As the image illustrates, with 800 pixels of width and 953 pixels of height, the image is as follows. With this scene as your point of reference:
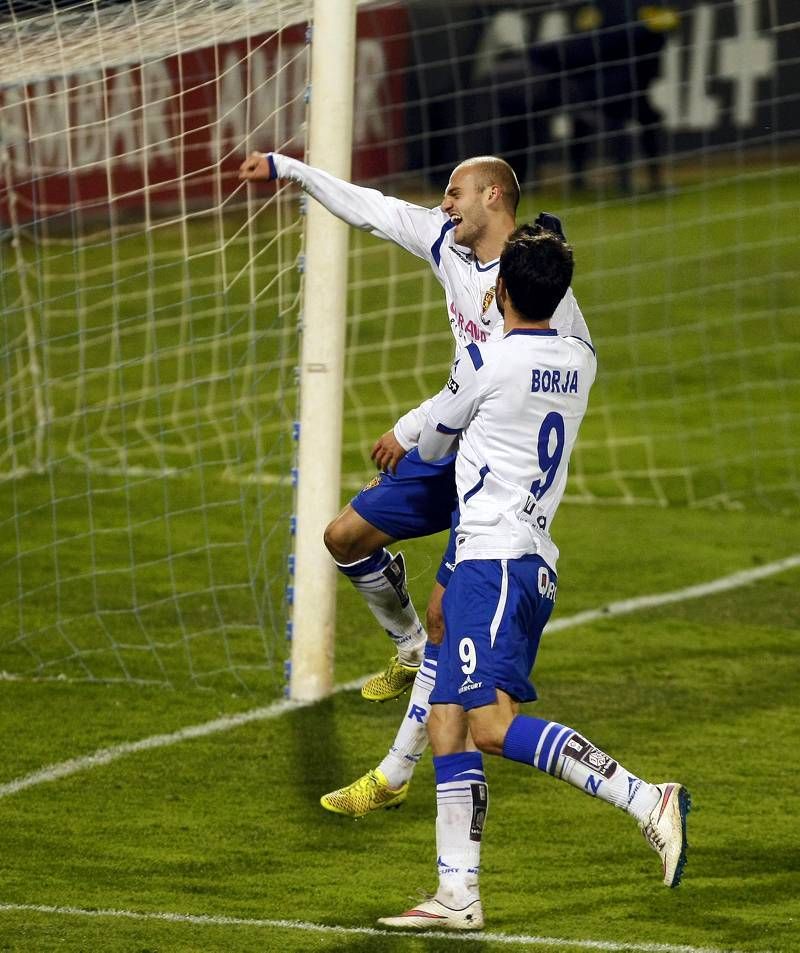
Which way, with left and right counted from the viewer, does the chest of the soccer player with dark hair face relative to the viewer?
facing away from the viewer and to the left of the viewer

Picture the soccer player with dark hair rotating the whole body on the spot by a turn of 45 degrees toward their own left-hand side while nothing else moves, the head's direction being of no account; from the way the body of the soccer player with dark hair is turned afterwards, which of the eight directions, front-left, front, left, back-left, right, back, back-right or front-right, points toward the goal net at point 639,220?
right

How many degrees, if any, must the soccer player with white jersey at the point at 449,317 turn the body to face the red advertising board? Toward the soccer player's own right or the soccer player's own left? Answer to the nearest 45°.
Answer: approximately 135° to the soccer player's own right

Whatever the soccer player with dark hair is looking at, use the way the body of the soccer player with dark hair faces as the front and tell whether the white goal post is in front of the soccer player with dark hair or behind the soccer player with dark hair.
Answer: in front

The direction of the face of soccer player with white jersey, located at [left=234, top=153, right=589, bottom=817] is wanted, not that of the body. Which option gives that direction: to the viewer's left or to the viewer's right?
to the viewer's left

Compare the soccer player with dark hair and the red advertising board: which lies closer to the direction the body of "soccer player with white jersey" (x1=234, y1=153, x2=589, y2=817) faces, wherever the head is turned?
the soccer player with dark hair

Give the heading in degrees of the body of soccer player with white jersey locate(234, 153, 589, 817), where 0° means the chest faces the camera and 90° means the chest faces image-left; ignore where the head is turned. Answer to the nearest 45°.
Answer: approximately 45°

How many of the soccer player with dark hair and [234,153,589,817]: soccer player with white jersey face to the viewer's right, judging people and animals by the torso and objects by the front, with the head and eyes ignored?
0

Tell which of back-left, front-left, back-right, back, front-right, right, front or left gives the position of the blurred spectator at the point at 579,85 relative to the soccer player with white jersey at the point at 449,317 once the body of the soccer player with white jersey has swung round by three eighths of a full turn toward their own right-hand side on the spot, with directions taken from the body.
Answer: front

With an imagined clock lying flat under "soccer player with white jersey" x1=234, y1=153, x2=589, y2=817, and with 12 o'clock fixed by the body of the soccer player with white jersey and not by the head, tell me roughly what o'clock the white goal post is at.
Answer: The white goal post is roughly at 4 o'clock from the soccer player with white jersey.

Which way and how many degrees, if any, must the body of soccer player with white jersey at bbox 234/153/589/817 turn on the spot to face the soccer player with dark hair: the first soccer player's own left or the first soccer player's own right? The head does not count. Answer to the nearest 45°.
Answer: approximately 45° to the first soccer player's own left

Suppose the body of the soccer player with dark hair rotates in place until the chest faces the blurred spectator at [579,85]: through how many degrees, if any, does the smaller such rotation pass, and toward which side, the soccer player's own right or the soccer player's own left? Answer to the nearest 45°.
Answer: approximately 45° to the soccer player's own right
